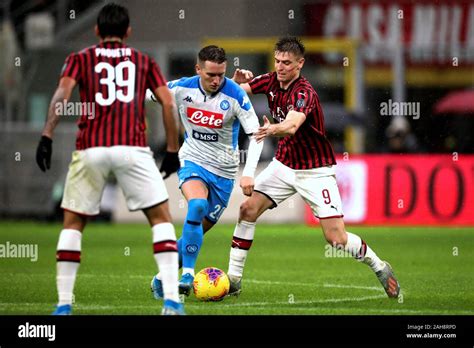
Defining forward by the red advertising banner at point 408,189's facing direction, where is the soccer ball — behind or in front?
in front

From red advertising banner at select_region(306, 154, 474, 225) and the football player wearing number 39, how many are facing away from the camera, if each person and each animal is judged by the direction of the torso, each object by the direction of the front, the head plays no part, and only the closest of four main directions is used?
1

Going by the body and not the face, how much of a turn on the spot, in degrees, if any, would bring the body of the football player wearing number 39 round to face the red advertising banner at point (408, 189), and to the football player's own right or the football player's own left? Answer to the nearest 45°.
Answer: approximately 45° to the football player's own right

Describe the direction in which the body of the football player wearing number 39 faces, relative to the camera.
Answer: away from the camera

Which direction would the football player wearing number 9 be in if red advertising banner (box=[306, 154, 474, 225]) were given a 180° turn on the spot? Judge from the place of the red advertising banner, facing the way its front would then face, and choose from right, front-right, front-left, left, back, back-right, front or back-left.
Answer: back

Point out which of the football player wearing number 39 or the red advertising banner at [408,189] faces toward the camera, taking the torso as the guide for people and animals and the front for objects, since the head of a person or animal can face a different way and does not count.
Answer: the red advertising banner

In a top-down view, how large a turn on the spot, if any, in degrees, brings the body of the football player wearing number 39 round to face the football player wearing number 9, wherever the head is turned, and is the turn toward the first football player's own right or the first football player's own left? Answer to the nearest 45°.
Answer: approximately 45° to the first football player's own right

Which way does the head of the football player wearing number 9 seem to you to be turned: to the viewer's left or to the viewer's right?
to the viewer's left

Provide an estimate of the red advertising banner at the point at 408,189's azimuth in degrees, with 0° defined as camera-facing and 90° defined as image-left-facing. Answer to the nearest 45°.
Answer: approximately 0°

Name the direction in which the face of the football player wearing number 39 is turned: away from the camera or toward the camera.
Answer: away from the camera

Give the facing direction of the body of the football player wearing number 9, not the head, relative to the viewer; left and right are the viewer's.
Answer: facing the viewer and to the left of the viewer

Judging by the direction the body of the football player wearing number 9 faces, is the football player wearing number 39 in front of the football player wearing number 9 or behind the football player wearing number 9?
in front
